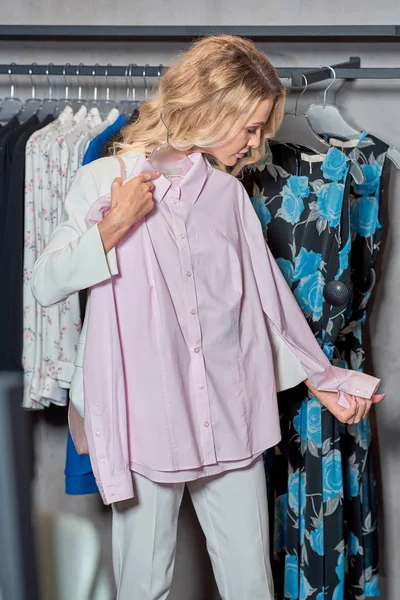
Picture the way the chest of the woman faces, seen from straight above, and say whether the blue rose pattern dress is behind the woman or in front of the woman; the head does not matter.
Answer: behind

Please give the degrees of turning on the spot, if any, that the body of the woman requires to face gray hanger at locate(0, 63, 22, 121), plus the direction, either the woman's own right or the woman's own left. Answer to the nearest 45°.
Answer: approximately 135° to the woman's own right

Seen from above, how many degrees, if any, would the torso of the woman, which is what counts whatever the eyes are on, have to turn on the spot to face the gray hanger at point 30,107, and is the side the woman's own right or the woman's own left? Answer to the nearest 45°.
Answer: approximately 135° to the woman's own right

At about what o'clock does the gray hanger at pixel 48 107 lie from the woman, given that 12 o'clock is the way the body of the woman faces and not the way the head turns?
The gray hanger is roughly at 5 o'clock from the woman.

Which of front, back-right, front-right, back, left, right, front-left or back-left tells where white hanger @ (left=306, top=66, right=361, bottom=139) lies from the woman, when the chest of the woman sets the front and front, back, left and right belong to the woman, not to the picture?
back-left

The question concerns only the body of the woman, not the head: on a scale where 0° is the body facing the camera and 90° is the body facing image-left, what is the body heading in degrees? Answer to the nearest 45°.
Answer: approximately 0°

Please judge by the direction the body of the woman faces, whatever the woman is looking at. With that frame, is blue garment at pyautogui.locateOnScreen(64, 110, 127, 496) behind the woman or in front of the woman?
behind

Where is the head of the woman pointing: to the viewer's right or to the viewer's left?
to the viewer's right

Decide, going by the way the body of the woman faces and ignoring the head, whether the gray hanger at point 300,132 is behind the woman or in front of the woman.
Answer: behind
